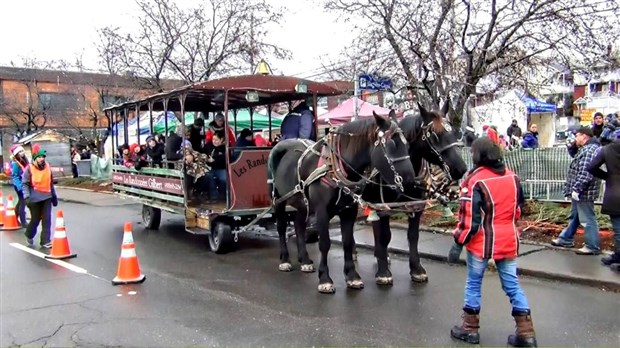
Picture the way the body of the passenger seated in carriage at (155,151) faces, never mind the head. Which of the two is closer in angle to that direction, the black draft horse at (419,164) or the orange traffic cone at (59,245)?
the orange traffic cone

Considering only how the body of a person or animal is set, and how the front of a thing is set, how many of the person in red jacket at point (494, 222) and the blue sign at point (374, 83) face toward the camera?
1

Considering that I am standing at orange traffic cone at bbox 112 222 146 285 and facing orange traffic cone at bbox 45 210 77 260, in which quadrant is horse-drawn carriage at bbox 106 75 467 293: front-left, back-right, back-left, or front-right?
back-right

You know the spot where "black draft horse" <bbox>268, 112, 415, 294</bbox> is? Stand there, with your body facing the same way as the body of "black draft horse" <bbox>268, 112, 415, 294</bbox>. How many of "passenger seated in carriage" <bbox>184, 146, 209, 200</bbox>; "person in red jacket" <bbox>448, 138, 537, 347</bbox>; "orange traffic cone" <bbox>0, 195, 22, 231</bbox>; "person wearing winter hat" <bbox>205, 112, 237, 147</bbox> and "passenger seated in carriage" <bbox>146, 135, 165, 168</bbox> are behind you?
4

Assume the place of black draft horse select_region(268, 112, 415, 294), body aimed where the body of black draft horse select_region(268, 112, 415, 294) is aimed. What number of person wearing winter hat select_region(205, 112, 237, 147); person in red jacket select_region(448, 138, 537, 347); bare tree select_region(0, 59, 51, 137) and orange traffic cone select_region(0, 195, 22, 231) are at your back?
3

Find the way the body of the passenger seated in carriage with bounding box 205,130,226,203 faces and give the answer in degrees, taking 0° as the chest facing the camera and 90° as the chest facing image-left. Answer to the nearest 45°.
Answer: approximately 45°

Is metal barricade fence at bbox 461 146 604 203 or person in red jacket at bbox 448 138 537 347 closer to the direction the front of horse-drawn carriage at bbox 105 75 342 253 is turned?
the person in red jacket

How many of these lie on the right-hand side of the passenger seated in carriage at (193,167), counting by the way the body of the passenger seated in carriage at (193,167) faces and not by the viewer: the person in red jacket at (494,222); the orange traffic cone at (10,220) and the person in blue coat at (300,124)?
1

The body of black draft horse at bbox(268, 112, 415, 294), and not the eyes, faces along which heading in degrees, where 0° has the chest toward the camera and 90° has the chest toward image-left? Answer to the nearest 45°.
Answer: approximately 315°

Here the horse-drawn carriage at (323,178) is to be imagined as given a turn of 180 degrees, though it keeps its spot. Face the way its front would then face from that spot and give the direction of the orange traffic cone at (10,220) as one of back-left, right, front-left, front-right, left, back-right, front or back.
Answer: front

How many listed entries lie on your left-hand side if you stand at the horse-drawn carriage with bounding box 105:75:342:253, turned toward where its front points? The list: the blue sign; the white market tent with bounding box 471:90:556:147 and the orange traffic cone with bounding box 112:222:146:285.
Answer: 2

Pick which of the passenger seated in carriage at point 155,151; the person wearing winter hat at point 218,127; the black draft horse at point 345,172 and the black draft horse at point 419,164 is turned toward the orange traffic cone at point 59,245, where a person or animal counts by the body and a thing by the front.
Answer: the passenger seated in carriage

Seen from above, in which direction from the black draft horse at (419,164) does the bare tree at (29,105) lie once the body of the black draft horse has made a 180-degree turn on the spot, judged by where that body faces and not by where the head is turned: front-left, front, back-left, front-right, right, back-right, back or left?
front

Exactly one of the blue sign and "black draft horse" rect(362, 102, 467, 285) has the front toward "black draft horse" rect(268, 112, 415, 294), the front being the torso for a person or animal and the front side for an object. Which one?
the blue sign
